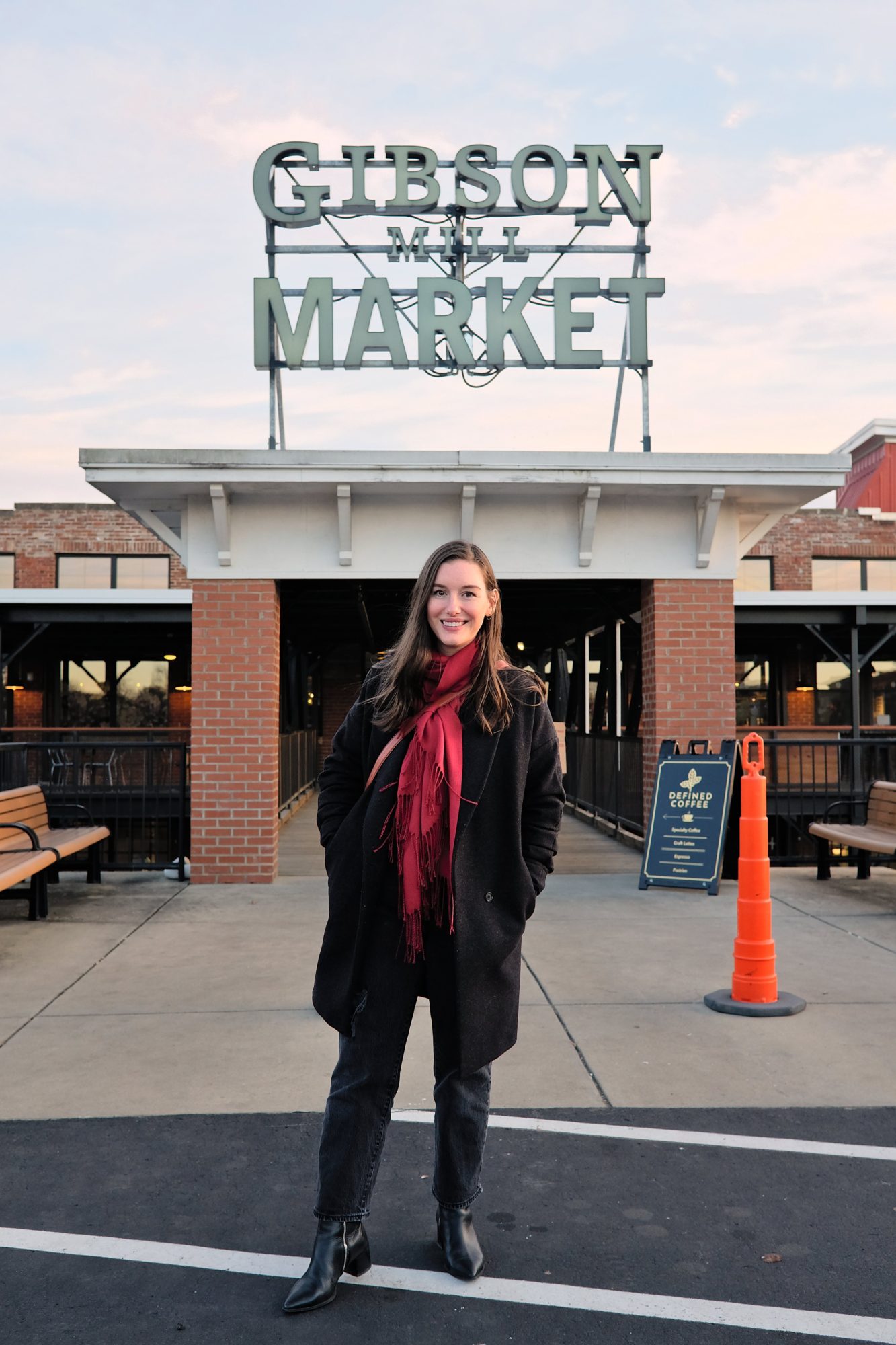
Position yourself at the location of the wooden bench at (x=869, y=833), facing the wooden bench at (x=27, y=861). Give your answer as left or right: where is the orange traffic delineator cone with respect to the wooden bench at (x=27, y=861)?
left

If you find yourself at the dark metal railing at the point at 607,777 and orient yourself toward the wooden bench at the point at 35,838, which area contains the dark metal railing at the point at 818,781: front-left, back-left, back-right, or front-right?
back-left

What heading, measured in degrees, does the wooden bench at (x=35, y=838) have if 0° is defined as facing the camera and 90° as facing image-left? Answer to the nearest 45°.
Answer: approximately 315°

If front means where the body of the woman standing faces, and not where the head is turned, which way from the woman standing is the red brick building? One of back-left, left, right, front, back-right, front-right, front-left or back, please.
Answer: back

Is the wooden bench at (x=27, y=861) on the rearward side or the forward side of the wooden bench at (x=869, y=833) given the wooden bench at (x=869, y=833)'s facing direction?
on the forward side

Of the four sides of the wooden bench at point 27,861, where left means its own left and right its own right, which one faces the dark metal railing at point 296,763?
left

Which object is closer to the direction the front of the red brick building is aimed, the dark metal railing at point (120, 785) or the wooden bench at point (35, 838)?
the wooden bench

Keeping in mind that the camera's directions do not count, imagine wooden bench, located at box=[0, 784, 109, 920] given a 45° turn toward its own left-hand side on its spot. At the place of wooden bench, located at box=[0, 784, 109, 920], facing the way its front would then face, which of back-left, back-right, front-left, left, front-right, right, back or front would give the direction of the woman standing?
right

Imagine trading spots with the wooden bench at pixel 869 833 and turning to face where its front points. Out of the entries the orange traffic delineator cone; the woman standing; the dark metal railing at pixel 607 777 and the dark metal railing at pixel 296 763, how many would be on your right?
2

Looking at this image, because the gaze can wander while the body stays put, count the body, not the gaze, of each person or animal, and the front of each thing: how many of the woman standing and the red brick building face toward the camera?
2
